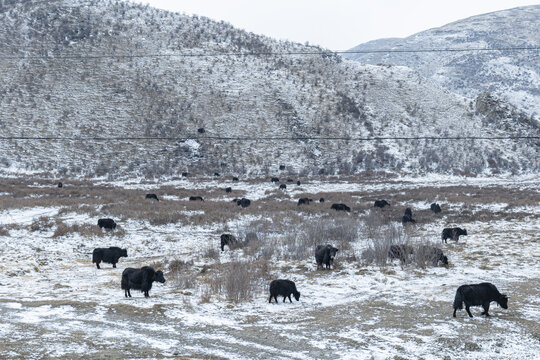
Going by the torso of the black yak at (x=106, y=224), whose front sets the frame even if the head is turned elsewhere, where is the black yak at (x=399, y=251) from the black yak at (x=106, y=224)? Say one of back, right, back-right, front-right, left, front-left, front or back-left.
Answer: front-right

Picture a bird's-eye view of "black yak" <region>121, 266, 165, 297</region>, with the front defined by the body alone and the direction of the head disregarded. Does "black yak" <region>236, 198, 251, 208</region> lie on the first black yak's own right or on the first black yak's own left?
on the first black yak's own left

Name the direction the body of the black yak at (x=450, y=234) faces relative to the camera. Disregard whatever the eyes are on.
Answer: to the viewer's right

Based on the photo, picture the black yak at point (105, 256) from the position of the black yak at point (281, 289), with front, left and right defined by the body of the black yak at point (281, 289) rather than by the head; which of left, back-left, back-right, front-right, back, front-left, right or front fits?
back-left

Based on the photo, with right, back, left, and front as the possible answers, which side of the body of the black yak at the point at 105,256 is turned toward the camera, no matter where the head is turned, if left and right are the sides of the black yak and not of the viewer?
right

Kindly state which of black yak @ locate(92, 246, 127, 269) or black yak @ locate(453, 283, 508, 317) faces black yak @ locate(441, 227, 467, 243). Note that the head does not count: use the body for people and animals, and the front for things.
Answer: black yak @ locate(92, 246, 127, 269)

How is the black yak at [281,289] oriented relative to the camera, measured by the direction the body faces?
to the viewer's right

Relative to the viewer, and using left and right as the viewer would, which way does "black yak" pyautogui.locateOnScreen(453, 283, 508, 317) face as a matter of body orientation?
facing to the right of the viewer

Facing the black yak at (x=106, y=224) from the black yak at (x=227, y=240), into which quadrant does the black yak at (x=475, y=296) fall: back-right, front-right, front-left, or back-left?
back-left

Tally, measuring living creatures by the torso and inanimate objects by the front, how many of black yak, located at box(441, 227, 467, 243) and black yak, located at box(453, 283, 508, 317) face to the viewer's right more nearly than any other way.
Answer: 2

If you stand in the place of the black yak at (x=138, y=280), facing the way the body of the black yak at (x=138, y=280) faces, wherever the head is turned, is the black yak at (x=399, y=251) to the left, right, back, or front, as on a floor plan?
front

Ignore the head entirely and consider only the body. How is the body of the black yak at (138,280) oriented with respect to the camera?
to the viewer's right
